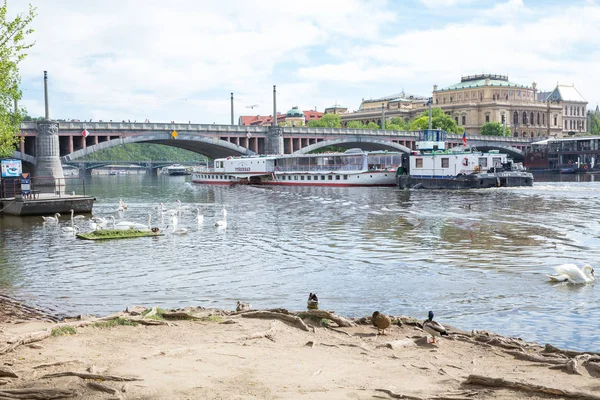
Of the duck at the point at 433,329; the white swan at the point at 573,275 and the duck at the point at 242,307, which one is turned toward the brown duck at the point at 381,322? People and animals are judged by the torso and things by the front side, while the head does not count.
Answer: the duck at the point at 433,329

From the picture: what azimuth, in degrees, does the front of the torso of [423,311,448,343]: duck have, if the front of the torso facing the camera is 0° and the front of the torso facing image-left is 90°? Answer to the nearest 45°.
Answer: approximately 90°

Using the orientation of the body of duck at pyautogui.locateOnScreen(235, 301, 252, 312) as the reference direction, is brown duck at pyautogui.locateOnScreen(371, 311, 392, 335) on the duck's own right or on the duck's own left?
on the duck's own left

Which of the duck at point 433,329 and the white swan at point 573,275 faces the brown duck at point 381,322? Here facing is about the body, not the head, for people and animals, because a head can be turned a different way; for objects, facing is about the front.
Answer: the duck

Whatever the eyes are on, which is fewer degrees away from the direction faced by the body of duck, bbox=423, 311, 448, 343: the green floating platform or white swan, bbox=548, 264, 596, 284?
the green floating platform

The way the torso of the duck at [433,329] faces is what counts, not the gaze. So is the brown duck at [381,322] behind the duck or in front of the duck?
in front
